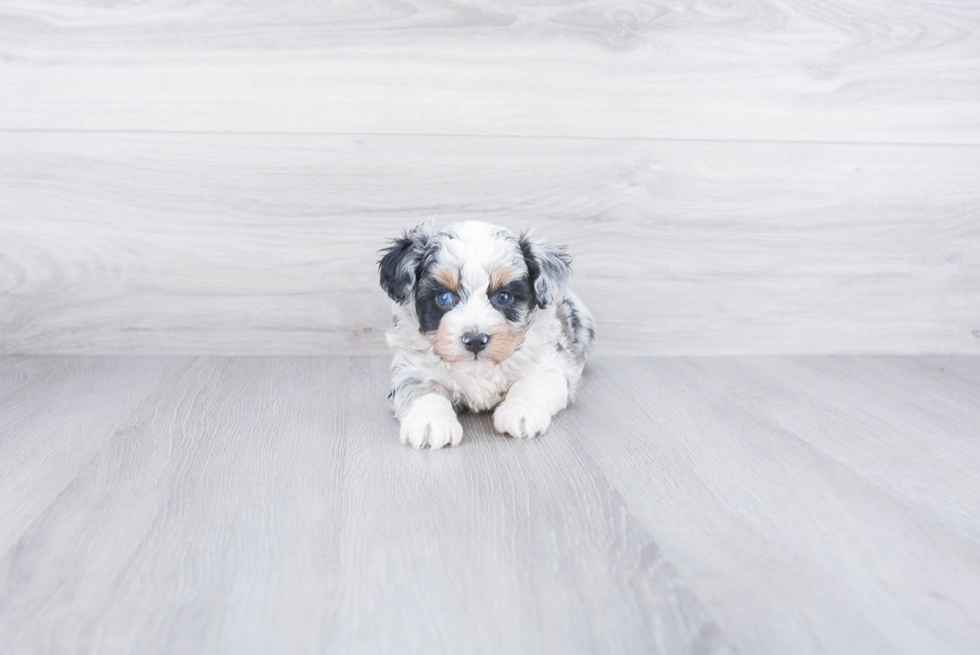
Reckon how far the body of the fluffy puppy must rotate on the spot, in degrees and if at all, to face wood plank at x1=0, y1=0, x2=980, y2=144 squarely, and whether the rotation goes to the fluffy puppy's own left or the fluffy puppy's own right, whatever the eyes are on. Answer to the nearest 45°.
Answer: approximately 180°

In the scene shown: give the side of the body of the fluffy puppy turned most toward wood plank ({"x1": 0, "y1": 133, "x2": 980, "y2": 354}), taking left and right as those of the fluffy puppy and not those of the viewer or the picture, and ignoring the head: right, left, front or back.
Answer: back

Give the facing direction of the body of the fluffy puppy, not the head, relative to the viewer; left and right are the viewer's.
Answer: facing the viewer

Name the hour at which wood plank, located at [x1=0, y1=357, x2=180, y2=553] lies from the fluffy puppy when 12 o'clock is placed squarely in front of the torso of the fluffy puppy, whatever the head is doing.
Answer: The wood plank is roughly at 3 o'clock from the fluffy puppy.
